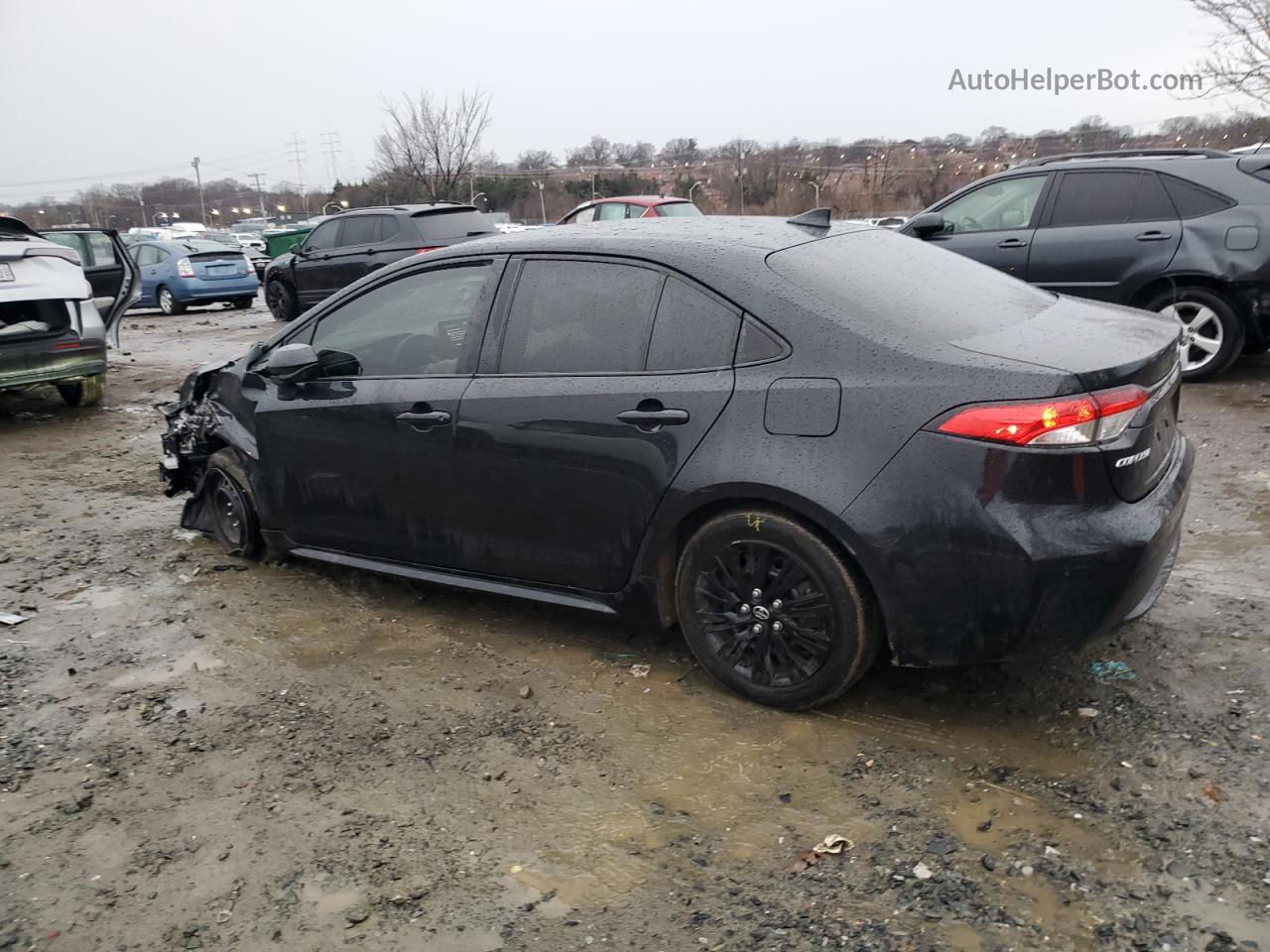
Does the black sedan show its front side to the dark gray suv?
no

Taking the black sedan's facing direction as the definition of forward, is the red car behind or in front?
in front

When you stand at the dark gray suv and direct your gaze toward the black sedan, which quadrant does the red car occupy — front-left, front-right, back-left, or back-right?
back-right

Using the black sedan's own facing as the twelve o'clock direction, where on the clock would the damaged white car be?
The damaged white car is roughly at 12 o'clock from the black sedan.

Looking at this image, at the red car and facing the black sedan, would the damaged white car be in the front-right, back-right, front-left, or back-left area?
front-right

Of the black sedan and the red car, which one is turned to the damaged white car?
the black sedan

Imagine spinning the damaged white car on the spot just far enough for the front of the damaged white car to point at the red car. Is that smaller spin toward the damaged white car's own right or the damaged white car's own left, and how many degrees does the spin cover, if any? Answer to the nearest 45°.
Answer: approximately 45° to the damaged white car's own right

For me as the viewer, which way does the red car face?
facing away from the viewer and to the left of the viewer

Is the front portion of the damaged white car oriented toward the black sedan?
no

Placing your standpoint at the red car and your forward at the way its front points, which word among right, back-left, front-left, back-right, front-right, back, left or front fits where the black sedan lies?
back-left

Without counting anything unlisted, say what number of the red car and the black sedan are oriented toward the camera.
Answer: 0

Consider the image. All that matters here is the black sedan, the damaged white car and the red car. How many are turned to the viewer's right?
0

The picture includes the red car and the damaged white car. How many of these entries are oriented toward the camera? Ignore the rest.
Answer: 0

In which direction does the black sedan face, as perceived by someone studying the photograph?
facing away from the viewer and to the left of the viewer

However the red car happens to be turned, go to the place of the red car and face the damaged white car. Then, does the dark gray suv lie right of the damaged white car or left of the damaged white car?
left

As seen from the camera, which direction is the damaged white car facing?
away from the camera

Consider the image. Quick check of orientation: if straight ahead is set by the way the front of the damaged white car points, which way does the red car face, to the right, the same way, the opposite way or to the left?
the same way

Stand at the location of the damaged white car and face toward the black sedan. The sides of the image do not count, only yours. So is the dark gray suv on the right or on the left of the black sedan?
left
